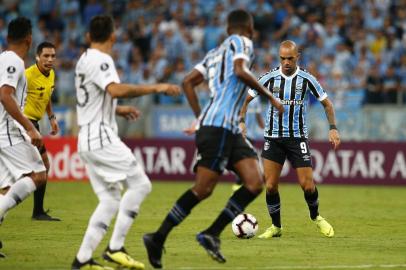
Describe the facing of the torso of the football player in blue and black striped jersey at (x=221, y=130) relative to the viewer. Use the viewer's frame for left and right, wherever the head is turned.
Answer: facing away from the viewer and to the right of the viewer

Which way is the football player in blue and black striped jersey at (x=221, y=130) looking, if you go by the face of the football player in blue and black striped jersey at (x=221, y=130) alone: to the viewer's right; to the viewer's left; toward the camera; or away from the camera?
away from the camera

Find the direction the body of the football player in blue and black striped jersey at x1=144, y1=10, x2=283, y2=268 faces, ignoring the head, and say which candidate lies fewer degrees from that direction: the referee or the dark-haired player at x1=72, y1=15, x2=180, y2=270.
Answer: the referee

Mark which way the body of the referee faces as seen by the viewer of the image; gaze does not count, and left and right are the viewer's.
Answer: facing the viewer and to the right of the viewer

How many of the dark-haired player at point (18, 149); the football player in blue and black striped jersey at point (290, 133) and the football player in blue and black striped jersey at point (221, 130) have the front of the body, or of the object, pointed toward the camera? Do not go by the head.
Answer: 1

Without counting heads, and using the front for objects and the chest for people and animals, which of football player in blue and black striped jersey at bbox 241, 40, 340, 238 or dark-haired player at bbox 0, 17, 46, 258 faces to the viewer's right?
the dark-haired player

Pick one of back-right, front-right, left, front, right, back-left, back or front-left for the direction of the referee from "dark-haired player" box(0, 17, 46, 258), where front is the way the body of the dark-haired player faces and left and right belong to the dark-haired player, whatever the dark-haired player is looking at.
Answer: left

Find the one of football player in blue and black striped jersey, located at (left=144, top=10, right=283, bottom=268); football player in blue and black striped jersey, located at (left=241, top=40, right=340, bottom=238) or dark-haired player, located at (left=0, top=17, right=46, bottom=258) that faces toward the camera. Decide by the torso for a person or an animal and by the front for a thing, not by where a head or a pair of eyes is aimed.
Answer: football player in blue and black striped jersey, located at (left=241, top=40, right=340, bottom=238)

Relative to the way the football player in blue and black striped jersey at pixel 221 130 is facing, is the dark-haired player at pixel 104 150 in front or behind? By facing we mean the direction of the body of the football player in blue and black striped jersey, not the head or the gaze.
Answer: behind

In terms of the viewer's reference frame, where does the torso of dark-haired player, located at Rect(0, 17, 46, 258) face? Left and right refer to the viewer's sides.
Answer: facing to the right of the viewer

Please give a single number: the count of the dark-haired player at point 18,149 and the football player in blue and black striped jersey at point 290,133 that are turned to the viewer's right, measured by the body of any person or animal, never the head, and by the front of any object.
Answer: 1
